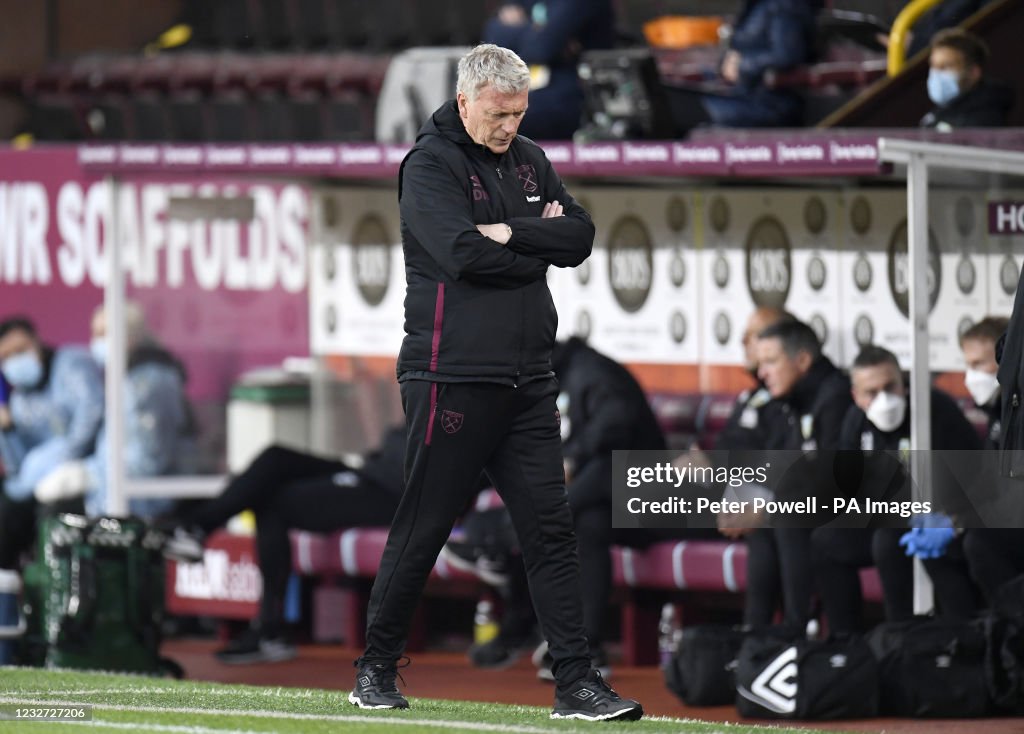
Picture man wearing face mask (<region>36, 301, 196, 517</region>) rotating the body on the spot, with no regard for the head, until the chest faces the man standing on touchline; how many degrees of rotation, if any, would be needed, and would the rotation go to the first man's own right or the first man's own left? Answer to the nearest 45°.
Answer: approximately 45° to the first man's own left

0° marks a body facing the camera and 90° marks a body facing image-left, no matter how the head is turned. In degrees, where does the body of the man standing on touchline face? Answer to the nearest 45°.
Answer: approximately 315°

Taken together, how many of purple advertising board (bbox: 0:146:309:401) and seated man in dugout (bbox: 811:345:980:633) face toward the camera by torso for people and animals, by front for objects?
2

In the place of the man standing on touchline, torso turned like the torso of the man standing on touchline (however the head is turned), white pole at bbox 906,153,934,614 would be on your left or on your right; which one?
on your left

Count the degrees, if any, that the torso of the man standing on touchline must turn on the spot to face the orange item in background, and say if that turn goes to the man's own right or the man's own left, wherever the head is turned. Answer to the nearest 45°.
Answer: approximately 135° to the man's own left

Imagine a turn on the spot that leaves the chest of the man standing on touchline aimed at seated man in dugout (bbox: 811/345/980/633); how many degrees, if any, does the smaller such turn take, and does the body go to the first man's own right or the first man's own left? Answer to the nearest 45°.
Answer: approximately 90° to the first man's own left

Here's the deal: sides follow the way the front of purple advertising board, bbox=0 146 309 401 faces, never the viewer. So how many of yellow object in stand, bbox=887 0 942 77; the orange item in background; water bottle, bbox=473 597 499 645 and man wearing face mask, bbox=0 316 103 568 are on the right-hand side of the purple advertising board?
1

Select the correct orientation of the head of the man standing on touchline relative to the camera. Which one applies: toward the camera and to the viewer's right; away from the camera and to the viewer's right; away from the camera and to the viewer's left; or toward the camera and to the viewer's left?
toward the camera and to the viewer's right

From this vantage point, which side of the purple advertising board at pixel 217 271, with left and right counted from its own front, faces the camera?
front

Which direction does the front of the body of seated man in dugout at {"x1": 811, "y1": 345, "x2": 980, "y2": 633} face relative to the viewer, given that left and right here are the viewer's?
facing the viewer
